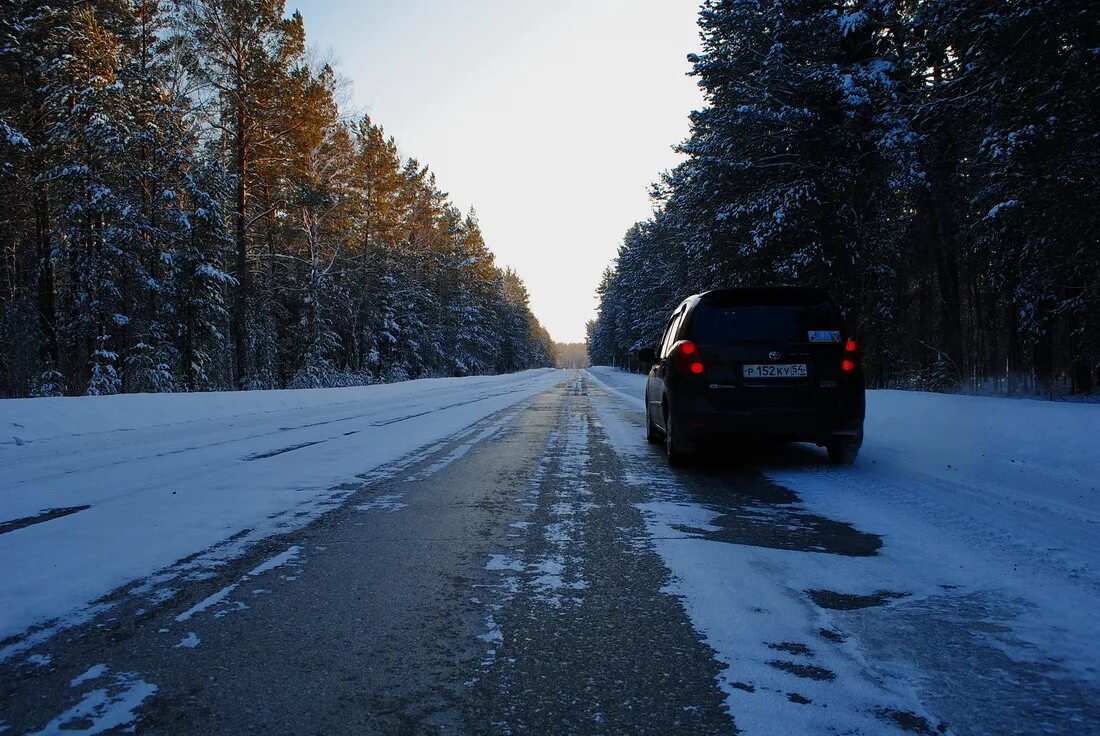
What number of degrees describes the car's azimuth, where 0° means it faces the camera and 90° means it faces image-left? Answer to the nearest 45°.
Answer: approximately 180°
